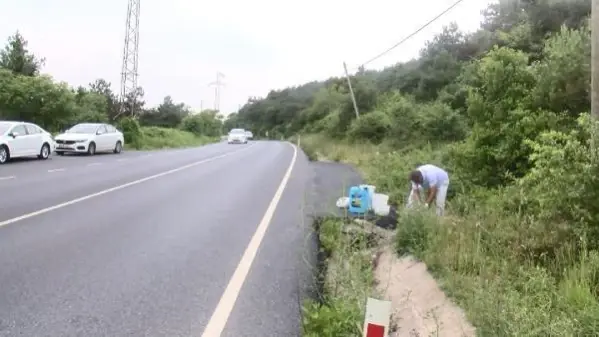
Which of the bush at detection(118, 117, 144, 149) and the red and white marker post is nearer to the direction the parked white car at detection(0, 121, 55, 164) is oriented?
the red and white marker post

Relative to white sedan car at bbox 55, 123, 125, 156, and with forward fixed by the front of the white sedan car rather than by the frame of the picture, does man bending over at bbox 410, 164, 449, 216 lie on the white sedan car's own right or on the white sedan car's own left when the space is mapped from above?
on the white sedan car's own left

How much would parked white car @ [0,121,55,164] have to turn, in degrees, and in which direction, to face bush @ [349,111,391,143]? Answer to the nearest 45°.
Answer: approximately 135° to its left

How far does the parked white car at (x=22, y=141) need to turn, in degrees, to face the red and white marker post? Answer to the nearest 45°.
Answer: approximately 45° to its left

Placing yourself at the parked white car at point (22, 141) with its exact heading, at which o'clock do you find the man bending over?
The man bending over is roughly at 10 o'clock from the parked white car.

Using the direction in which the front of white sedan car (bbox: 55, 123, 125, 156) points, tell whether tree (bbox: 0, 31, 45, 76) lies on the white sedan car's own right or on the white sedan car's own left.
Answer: on the white sedan car's own right

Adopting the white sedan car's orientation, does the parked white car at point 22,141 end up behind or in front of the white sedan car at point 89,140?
in front

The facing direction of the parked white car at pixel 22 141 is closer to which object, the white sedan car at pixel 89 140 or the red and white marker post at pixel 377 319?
the red and white marker post

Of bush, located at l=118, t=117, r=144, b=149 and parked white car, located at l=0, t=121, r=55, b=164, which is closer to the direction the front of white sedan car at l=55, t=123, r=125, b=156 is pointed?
the parked white car

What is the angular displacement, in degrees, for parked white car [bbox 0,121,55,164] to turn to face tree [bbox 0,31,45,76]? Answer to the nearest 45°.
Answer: approximately 135° to its right

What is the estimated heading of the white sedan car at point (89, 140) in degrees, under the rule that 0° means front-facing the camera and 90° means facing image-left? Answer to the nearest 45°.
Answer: approximately 45°

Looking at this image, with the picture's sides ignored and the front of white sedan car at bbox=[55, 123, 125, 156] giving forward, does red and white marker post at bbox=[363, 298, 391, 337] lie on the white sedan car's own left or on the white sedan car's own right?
on the white sedan car's own left
